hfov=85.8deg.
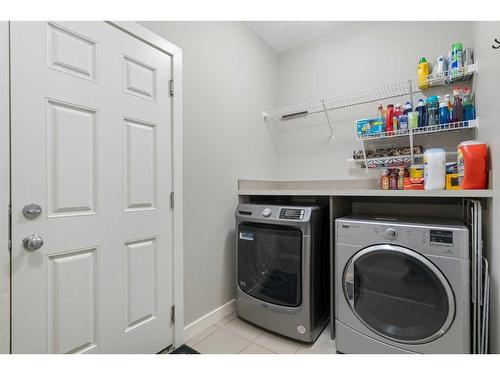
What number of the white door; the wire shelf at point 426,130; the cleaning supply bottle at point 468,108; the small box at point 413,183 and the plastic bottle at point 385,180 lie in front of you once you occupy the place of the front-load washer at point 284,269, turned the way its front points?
1

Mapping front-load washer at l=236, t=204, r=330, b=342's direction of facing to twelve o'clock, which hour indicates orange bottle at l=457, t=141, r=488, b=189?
The orange bottle is roughly at 8 o'clock from the front-load washer.

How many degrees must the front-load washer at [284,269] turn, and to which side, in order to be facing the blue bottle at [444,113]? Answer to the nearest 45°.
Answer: approximately 135° to its left

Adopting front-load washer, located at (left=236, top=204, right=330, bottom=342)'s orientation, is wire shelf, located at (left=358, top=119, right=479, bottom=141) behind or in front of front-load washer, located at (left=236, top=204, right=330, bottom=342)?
behind

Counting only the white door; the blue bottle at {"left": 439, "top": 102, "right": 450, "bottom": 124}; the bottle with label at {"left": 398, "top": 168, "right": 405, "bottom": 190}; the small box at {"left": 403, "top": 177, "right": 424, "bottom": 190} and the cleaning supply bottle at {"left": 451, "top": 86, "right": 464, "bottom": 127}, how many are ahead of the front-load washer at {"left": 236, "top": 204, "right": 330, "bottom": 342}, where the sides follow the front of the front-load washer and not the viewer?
1

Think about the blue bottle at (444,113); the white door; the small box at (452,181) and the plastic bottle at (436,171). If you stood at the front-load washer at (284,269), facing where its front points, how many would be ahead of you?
1

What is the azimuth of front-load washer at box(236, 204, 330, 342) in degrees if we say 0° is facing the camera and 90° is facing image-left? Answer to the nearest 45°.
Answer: approximately 45°

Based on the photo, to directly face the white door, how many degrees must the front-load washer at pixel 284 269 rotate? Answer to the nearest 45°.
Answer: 0° — it already faces it

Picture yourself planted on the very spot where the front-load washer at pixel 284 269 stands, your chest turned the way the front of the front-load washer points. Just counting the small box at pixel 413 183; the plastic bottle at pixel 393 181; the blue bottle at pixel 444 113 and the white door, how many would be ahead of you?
1

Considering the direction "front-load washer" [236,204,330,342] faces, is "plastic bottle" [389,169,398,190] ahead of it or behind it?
behind

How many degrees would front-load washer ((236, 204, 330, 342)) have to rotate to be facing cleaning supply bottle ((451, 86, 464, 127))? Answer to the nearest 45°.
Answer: approximately 135° to its left
